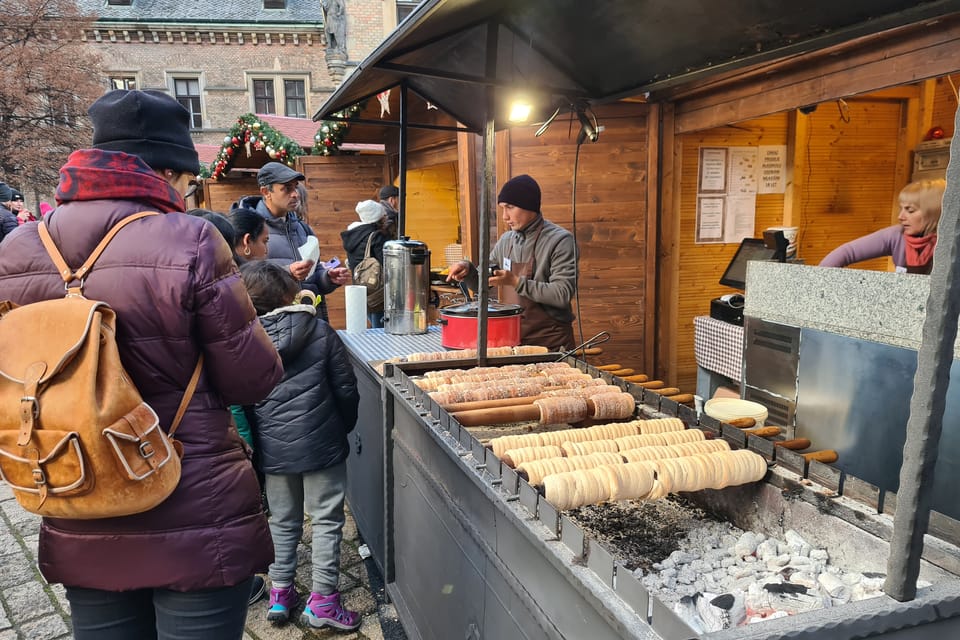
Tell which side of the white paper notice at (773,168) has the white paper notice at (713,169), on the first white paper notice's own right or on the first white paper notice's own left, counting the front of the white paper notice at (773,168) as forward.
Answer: on the first white paper notice's own right

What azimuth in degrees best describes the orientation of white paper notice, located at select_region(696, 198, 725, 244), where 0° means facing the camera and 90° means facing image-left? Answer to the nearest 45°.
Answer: approximately 0°

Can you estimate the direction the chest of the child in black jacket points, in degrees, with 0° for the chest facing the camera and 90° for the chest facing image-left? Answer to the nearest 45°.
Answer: approximately 225°

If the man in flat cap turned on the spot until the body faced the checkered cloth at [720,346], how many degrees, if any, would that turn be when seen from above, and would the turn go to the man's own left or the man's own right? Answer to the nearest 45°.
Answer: approximately 45° to the man's own left

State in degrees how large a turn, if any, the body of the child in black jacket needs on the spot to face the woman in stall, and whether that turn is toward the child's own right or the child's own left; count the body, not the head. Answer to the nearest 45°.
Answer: approximately 45° to the child's own right

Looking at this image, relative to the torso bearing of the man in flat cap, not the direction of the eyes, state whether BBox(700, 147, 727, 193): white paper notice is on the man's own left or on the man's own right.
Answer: on the man's own left

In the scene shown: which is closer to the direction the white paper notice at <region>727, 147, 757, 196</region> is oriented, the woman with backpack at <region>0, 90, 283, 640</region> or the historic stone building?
the woman with backpack

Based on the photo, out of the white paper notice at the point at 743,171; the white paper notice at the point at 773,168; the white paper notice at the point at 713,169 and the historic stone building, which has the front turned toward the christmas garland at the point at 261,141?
the historic stone building

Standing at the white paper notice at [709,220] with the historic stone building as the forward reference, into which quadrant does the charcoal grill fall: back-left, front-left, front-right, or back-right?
back-left
